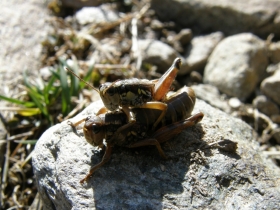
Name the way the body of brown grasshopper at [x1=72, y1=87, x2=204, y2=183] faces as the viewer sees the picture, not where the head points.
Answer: to the viewer's left

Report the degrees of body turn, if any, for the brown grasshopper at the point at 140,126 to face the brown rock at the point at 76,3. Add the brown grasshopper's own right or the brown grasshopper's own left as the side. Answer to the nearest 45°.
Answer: approximately 90° to the brown grasshopper's own right

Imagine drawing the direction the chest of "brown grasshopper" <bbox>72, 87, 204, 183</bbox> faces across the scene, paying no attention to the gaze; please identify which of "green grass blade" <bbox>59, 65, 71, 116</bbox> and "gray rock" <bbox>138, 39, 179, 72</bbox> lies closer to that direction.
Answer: the green grass blade

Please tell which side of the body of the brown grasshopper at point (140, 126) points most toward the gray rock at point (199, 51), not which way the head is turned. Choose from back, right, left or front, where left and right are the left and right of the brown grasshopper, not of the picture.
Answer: right

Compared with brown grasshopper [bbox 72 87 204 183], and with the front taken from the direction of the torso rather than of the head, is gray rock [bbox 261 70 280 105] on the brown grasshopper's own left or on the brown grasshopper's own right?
on the brown grasshopper's own right

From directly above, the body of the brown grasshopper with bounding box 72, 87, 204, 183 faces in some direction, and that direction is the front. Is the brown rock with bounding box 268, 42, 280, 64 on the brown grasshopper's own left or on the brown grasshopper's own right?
on the brown grasshopper's own right

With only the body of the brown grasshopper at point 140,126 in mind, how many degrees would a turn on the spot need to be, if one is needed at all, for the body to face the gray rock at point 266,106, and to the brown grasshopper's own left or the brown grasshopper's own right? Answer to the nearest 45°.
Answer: approximately 135° to the brown grasshopper's own right

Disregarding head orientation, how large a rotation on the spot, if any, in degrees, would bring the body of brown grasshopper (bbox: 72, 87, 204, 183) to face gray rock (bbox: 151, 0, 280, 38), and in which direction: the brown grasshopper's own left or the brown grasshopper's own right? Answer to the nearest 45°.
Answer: approximately 90° to the brown grasshopper's own right

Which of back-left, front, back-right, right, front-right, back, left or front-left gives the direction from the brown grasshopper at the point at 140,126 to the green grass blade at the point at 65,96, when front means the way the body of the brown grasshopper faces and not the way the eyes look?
front-right
